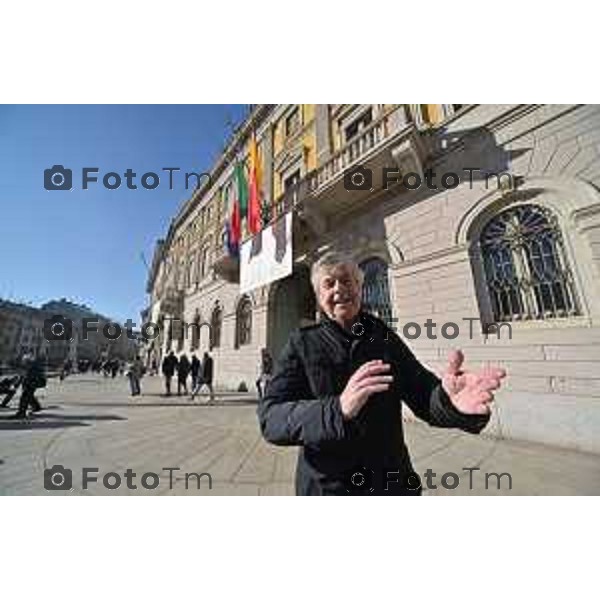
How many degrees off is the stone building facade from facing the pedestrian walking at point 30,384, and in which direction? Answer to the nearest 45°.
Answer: approximately 45° to its right

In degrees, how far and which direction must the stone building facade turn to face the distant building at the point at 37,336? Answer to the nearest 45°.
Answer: approximately 90° to its right

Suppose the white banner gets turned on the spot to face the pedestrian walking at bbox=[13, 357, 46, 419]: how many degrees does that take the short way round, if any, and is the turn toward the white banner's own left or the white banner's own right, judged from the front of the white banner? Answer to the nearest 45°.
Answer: approximately 45° to the white banner's own right

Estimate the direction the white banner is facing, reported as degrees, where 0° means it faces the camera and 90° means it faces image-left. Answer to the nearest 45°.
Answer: approximately 45°

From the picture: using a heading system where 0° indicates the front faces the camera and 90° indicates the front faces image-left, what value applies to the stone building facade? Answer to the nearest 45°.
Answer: approximately 45°
